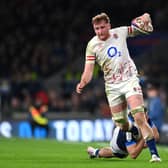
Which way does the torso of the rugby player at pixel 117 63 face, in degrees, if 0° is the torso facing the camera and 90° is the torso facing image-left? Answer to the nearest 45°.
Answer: approximately 0°
